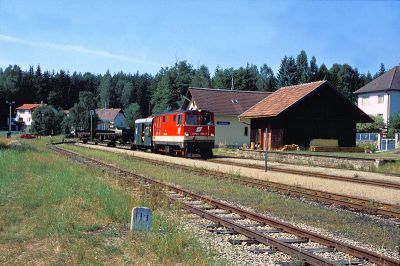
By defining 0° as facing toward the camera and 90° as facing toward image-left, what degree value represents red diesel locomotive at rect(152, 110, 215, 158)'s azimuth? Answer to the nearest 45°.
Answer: approximately 315°

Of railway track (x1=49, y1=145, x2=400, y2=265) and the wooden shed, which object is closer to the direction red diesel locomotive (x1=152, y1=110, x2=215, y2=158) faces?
the railway track

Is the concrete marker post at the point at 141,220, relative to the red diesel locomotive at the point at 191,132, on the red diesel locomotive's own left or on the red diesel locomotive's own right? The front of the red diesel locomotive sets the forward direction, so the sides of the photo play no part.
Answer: on the red diesel locomotive's own right

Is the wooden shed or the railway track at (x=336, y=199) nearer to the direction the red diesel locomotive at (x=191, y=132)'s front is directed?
the railway track

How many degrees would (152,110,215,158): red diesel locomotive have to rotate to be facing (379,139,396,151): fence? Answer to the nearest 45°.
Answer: approximately 90° to its left

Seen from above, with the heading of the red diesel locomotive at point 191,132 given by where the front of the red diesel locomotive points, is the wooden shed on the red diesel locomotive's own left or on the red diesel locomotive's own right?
on the red diesel locomotive's own left

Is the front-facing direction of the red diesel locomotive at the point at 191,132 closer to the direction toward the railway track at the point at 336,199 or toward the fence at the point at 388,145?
the railway track
